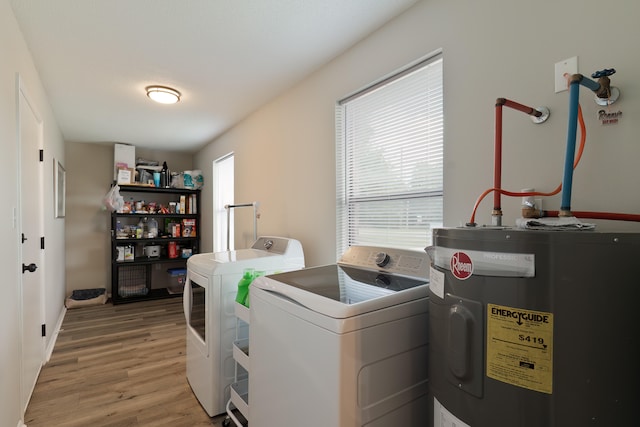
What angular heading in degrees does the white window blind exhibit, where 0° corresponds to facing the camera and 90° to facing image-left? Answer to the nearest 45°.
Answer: approximately 45°

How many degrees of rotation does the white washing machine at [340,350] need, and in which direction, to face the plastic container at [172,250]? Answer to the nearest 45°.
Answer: approximately 90° to its right

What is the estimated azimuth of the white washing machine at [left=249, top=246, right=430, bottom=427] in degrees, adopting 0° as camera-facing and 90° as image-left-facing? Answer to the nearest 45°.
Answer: approximately 45°

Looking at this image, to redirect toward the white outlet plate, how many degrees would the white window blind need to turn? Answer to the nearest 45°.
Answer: approximately 90° to its left

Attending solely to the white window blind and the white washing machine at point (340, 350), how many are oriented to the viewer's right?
0

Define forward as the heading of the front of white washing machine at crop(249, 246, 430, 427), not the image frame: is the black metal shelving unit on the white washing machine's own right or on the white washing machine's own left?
on the white washing machine's own right

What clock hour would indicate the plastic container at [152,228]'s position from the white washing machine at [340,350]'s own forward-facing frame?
The plastic container is roughly at 3 o'clock from the white washing machine.

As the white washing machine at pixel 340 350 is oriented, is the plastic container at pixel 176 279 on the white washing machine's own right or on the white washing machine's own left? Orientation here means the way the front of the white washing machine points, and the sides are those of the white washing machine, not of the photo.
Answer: on the white washing machine's own right

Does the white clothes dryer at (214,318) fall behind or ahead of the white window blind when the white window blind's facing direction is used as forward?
ahead
